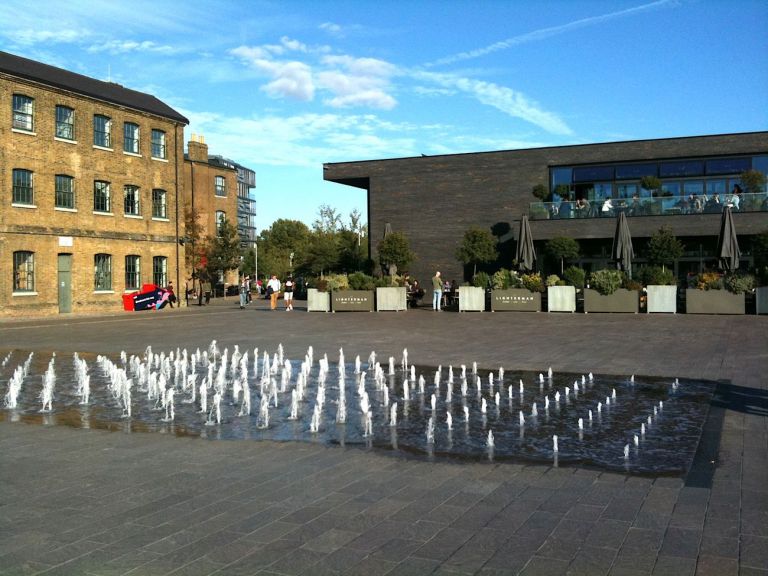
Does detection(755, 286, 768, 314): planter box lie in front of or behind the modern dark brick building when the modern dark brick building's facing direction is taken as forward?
in front

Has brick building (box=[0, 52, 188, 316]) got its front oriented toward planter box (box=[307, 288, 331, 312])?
yes

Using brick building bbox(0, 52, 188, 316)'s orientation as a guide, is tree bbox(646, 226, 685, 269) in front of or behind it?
in front

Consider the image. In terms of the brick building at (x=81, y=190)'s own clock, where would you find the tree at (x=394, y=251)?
The tree is roughly at 11 o'clock from the brick building.

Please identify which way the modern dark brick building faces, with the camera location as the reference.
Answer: facing the viewer

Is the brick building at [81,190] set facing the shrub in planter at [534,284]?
yes

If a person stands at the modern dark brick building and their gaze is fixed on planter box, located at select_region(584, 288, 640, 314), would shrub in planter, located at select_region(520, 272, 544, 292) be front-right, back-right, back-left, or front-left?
front-right

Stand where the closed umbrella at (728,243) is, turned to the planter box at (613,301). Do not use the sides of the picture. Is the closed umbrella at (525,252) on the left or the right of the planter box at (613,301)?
right

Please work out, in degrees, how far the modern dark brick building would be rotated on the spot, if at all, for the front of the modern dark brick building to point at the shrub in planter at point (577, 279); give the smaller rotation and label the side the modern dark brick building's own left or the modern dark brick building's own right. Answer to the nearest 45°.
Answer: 0° — it already faces it

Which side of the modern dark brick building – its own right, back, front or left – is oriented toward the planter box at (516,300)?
front

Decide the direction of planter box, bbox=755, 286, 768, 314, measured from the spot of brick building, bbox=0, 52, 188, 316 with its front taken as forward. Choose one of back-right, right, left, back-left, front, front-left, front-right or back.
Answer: front

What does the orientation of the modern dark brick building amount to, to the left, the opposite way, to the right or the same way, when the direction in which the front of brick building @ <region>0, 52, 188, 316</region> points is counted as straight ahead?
to the right

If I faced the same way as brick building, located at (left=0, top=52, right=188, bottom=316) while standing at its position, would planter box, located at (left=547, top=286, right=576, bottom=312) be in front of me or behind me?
in front

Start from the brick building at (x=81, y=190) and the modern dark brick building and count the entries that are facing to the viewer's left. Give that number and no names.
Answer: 0

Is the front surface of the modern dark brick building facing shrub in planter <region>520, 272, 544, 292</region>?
yes

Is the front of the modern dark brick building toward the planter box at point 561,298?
yes

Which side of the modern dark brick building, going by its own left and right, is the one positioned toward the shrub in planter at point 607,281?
front

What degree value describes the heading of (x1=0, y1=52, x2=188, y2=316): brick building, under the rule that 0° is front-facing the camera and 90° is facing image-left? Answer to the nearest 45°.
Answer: approximately 315°

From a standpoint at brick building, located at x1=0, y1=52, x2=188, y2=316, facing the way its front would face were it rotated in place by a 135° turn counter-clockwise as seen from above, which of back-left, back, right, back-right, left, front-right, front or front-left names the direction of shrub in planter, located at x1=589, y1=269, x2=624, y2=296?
back-right
